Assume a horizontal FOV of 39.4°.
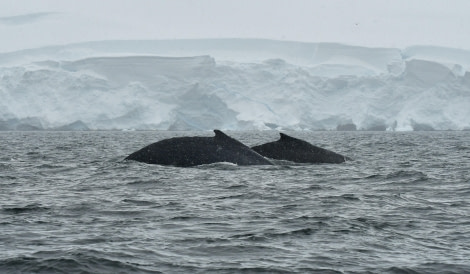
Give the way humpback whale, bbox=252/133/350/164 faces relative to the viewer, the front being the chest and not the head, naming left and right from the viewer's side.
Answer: facing to the right of the viewer

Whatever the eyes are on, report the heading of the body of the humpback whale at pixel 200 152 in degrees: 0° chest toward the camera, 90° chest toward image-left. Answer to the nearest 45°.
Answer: approximately 270°

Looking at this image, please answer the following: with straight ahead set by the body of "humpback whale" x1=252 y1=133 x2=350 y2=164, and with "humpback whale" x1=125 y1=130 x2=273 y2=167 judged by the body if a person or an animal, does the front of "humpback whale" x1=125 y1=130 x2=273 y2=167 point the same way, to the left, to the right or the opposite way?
the same way

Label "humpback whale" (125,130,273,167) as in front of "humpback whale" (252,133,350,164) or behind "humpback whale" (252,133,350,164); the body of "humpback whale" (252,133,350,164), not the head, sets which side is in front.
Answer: behind

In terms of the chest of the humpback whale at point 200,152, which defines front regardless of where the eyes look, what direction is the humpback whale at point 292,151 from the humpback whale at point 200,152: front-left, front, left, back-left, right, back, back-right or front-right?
front-left
